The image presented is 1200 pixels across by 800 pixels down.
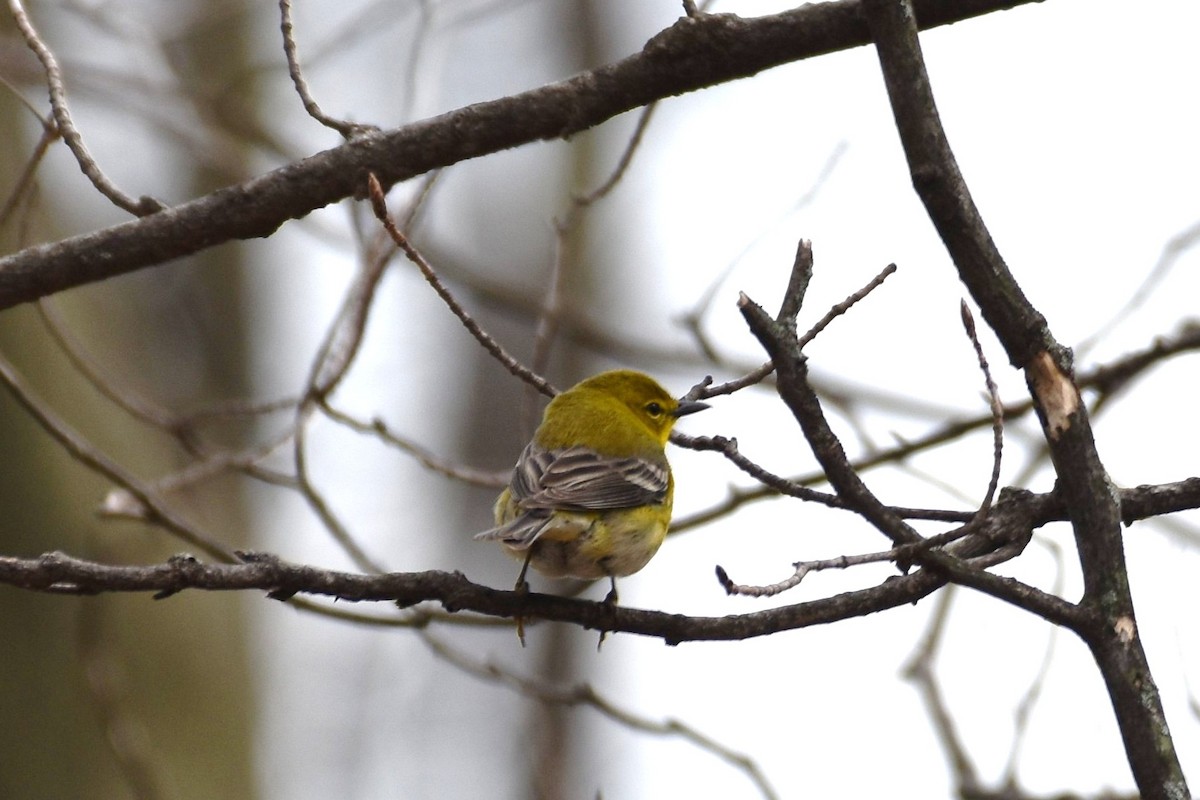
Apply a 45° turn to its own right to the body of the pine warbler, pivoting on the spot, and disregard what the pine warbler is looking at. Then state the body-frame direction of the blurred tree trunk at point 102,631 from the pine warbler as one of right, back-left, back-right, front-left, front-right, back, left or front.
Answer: back-left

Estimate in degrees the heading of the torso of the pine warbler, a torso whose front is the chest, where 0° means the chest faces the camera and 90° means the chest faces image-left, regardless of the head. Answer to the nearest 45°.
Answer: approximately 225°
